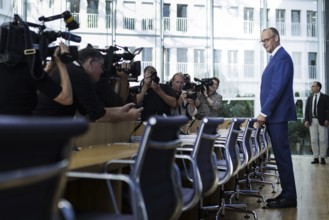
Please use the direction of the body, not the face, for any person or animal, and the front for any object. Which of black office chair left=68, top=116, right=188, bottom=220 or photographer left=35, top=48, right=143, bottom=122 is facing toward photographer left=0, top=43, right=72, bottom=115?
the black office chair

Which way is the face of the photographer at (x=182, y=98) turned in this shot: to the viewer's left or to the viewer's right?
to the viewer's right

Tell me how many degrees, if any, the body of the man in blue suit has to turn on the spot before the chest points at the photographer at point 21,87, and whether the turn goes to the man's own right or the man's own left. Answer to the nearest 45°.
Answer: approximately 45° to the man's own left

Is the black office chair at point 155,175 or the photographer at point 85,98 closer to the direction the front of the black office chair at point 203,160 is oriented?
the photographer

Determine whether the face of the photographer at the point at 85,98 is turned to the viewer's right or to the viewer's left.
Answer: to the viewer's right

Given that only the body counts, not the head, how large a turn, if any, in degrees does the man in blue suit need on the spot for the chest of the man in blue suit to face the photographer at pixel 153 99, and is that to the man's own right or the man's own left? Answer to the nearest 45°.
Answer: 0° — they already face them

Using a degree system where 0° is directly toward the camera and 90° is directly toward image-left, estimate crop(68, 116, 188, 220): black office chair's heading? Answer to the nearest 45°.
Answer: approximately 135°

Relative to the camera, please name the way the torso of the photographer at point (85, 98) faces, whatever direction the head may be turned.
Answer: to the viewer's right

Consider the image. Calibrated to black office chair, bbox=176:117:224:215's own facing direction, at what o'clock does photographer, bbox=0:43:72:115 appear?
The photographer is roughly at 10 o'clock from the black office chair.
